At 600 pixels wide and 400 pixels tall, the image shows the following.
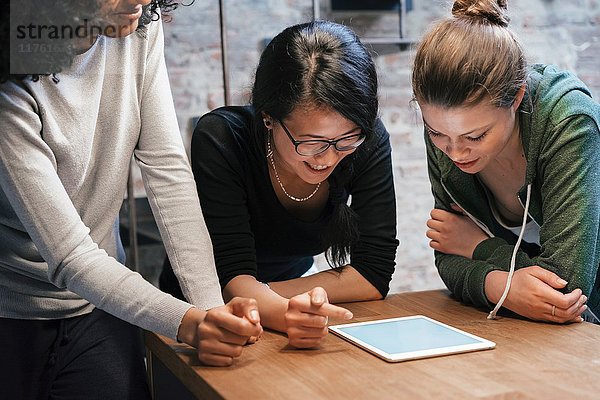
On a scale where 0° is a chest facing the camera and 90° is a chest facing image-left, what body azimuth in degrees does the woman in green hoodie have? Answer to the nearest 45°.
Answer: approximately 45°

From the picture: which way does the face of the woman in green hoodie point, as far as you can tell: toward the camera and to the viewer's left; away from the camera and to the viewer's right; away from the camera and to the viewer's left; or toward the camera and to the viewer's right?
toward the camera and to the viewer's left
